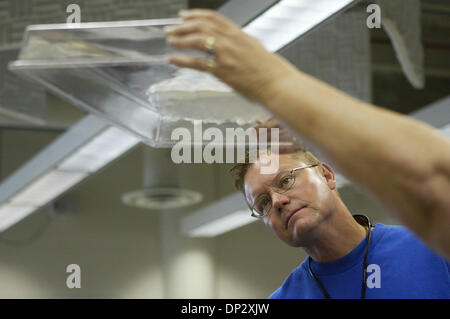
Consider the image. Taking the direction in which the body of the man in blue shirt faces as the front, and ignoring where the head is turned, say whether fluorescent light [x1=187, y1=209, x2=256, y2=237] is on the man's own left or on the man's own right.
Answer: on the man's own right

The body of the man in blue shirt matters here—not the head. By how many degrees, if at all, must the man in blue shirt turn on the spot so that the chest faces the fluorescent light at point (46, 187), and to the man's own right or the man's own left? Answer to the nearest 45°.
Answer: approximately 90° to the man's own right

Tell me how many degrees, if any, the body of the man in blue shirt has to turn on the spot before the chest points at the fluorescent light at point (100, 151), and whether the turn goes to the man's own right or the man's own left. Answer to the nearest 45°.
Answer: approximately 90° to the man's own right

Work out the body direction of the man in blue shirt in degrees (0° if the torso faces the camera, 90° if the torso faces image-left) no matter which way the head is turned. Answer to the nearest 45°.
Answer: approximately 45°

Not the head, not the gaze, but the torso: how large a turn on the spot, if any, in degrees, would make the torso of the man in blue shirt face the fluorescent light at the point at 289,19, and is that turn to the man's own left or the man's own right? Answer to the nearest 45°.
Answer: approximately 135° to the man's own right

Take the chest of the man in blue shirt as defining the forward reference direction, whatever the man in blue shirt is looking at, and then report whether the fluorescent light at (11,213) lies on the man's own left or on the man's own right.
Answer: on the man's own right

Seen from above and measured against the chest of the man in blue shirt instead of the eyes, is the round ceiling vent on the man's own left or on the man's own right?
on the man's own right
